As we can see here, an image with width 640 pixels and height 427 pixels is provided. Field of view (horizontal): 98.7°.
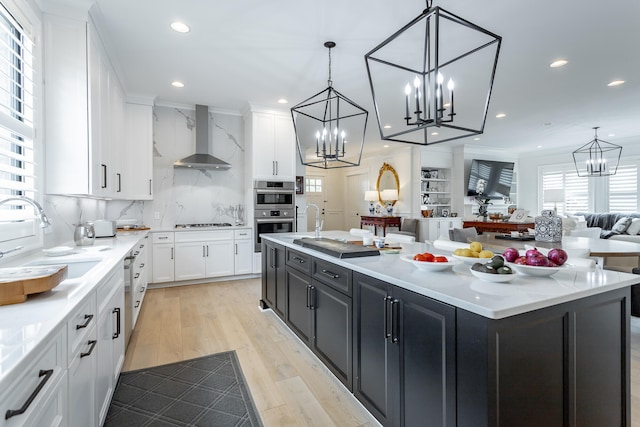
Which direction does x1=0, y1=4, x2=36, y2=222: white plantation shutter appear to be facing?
to the viewer's right

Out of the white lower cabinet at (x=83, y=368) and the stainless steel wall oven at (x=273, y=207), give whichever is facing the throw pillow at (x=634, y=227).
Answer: the white lower cabinet

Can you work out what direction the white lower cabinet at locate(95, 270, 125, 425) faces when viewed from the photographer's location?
facing to the right of the viewer

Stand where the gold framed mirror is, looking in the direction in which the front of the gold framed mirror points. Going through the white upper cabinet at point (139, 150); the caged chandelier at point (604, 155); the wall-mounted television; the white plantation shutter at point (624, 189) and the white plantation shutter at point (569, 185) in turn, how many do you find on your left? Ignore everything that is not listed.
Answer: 4

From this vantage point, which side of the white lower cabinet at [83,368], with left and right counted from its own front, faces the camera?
right

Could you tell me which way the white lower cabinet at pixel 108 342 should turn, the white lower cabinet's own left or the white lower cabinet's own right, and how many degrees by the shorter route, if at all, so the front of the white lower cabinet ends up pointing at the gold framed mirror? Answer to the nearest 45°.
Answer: approximately 45° to the white lower cabinet's own left

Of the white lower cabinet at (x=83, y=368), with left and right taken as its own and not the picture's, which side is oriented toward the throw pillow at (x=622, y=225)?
front

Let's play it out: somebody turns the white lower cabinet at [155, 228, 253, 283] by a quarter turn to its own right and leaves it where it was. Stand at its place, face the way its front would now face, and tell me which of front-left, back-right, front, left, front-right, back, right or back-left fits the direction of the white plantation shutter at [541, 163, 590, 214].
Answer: back

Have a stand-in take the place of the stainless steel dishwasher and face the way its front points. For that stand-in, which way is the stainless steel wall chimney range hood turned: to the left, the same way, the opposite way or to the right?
to the right

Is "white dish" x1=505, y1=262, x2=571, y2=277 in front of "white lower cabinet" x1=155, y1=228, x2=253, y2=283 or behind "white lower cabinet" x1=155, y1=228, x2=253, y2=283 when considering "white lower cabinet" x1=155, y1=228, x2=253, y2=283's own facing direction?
in front

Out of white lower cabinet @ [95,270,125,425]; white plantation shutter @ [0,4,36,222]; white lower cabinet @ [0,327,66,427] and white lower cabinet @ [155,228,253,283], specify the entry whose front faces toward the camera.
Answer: white lower cabinet @ [155,228,253,283]

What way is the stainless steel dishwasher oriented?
to the viewer's right

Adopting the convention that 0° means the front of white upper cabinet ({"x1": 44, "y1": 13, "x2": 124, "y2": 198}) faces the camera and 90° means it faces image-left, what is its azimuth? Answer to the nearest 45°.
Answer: approximately 270°

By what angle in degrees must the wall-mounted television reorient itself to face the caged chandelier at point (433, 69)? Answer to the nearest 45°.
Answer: approximately 45° to its right

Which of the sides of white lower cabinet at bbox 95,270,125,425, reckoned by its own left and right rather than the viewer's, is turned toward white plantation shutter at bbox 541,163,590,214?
front

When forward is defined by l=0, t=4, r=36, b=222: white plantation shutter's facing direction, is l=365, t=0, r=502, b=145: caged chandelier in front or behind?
in front

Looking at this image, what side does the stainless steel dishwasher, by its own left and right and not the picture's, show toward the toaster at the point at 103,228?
left

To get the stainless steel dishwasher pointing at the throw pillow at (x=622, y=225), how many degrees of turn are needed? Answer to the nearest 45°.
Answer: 0° — it already faces it

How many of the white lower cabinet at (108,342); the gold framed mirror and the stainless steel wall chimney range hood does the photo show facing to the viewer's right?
1
